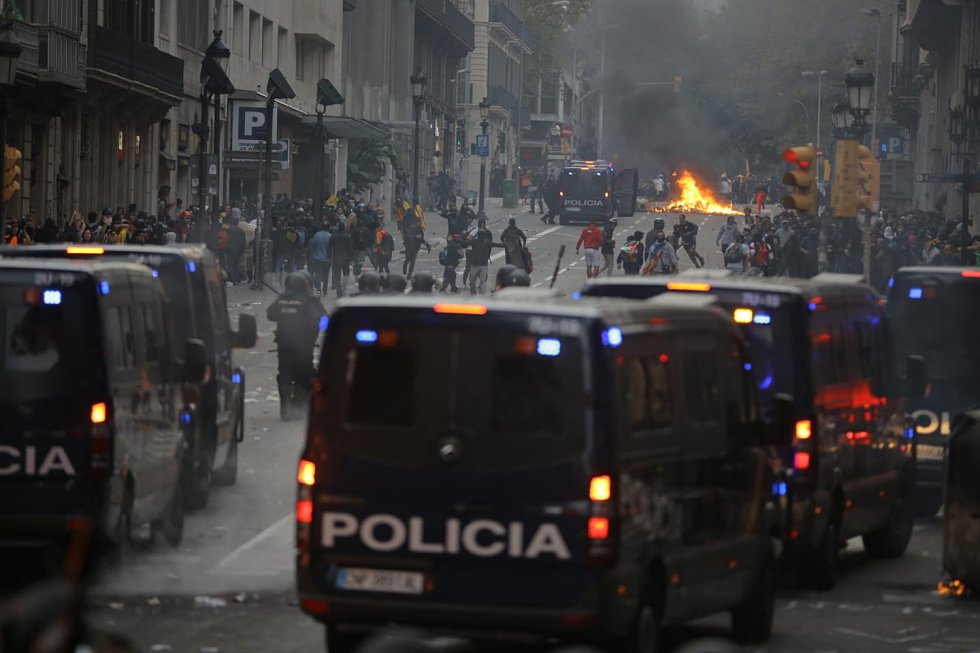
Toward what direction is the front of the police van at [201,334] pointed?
away from the camera

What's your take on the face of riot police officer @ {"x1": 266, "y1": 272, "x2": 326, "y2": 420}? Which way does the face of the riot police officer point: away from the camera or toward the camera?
away from the camera

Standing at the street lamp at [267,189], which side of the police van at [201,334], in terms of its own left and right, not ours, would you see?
front

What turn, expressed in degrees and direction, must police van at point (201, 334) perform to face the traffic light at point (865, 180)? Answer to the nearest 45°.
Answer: approximately 45° to its right
